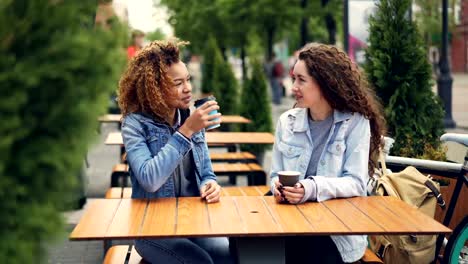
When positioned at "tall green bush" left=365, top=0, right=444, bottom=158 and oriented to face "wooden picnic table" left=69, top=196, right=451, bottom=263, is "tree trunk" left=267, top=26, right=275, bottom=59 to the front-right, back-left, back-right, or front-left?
back-right

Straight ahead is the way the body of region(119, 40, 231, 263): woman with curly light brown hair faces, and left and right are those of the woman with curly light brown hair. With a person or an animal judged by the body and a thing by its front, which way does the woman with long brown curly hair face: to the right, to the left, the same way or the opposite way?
to the right

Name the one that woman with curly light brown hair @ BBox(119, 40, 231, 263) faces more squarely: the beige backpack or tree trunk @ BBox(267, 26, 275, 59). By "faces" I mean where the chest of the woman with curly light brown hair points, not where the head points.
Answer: the beige backpack

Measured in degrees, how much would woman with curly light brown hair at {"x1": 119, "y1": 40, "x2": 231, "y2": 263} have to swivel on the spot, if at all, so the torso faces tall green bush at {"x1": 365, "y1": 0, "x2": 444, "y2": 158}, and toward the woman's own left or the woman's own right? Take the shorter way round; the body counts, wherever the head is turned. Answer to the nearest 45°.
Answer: approximately 90° to the woman's own left

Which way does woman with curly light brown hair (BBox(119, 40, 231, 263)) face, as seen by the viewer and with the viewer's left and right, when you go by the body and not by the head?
facing the viewer and to the right of the viewer

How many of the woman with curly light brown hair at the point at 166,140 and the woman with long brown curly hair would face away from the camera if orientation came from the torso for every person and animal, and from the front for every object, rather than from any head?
0

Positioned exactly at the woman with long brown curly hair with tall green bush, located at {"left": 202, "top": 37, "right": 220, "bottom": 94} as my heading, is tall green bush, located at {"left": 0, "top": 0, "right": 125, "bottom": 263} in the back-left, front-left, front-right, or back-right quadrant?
back-left

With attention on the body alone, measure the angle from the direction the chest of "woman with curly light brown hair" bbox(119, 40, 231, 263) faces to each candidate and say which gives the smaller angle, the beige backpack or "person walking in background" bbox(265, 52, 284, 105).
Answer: the beige backpack

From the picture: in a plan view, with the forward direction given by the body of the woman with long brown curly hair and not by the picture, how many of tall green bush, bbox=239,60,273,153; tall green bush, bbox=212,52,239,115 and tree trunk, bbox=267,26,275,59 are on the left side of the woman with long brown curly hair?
0

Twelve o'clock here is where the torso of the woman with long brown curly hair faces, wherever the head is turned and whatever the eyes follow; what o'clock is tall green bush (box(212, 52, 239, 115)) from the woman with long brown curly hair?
The tall green bush is roughly at 4 o'clock from the woman with long brown curly hair.

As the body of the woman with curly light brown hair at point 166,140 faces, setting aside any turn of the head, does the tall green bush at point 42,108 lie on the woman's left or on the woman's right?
on the woman's right

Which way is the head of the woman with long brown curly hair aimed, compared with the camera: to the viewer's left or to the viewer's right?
to the viewer's left

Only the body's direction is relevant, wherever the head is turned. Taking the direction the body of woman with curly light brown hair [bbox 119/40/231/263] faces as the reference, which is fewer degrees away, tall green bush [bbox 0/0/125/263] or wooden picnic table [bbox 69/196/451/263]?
the wooden picnic table

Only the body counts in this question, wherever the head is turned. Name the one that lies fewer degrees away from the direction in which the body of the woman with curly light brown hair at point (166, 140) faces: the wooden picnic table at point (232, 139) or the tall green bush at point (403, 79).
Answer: the tall green bush

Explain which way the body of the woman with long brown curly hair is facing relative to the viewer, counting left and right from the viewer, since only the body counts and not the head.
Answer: facing the viewer and to the left of the viewer
